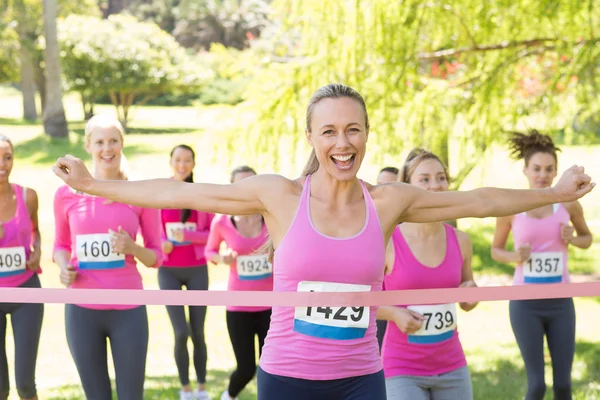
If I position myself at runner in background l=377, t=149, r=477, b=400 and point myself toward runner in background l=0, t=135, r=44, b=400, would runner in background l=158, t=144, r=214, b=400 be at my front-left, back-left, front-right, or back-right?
front-right

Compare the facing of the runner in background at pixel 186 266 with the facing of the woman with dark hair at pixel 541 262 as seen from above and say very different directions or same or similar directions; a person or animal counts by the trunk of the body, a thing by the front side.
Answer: same or similar directions

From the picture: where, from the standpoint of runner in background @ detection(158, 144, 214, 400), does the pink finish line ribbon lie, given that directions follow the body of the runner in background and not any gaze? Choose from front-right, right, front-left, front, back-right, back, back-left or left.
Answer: front

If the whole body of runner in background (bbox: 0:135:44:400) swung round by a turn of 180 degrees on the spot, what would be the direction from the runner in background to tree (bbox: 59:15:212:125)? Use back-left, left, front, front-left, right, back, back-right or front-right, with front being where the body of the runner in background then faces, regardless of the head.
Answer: front

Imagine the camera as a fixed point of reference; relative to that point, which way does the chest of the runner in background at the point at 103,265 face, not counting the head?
toward the camera

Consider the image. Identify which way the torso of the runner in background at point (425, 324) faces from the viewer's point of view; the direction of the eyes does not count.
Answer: toward the camera

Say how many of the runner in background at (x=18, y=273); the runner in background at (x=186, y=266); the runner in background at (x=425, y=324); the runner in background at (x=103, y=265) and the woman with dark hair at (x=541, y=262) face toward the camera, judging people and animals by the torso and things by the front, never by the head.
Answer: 5

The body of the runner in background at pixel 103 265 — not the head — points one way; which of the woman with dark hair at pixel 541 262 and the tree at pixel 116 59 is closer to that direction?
the woman with dark hair

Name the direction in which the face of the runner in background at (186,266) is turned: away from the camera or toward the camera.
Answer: toward the camera

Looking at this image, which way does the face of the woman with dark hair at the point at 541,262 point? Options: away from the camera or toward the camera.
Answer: toward the camera

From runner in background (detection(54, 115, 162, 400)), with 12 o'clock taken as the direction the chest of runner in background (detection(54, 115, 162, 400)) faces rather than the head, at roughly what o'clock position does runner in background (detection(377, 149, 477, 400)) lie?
runner in background (detection(377, 149, 477, 400)) is roughly at 10 o'clock from runner in background (detection(54, 115, 162, 400)).

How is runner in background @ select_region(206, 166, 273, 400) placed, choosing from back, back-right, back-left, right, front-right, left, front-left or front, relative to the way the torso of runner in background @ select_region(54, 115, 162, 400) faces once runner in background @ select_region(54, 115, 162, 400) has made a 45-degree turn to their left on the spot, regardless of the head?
left

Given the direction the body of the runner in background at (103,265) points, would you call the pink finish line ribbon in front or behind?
in front

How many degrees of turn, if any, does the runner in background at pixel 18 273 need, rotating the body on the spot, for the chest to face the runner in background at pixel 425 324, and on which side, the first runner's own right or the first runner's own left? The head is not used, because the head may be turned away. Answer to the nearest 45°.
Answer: approximately 45° to the first runner's own left

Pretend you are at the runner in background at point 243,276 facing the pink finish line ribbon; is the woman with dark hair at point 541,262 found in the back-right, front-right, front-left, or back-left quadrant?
front-left

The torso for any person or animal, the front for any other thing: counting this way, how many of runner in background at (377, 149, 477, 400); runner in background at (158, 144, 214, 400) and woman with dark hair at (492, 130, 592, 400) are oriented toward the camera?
3

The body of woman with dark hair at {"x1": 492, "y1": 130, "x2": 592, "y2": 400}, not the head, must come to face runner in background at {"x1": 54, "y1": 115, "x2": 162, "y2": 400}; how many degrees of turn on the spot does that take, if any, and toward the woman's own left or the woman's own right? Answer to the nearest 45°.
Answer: approximately 45° to the woman's own right

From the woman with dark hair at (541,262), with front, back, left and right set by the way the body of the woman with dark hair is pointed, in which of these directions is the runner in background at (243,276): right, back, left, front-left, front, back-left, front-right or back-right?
right

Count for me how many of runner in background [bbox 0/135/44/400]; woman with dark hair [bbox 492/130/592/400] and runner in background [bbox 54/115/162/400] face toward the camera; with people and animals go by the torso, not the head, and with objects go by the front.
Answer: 3
